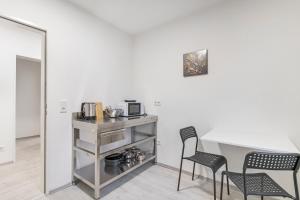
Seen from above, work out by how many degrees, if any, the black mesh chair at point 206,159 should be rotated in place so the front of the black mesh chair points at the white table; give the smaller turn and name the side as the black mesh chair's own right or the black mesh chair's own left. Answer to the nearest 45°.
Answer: approximately 45° to the black mesh chair's own left

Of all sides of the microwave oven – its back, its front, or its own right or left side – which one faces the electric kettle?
right

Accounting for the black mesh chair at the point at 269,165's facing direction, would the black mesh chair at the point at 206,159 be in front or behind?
in front

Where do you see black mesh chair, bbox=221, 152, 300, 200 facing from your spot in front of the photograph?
facing away from the viewer and to the left of the viewer
